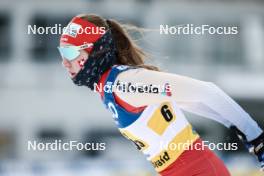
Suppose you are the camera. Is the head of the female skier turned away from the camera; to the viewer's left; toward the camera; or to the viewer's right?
to the viewer's left

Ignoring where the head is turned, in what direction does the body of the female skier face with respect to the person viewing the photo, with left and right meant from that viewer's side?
facing to the left of the viewer
